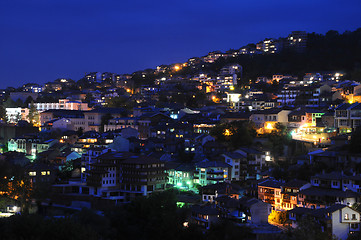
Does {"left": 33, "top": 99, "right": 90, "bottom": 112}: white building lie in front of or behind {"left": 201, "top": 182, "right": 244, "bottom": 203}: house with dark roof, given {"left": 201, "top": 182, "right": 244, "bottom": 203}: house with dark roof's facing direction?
behind

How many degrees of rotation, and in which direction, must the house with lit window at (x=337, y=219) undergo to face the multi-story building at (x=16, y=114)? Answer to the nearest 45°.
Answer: approximately 180°

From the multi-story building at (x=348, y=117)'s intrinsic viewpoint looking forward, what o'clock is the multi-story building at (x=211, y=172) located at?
the multi-story building at (x=211, y=172) is roughly at 2 o'clock from the multi-story building at (x=348, y=117).

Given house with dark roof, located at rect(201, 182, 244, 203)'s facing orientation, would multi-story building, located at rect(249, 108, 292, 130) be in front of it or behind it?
behind

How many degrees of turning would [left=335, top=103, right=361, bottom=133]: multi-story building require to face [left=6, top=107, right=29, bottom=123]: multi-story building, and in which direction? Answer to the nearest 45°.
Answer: approximately 90° to its right

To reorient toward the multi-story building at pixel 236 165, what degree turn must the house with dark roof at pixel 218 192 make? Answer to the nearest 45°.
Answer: approximately 180°

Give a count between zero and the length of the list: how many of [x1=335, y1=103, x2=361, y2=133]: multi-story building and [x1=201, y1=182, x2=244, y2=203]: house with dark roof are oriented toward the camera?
2

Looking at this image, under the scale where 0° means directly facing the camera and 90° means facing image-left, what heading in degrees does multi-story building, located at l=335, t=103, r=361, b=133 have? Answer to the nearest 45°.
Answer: approximately 0°

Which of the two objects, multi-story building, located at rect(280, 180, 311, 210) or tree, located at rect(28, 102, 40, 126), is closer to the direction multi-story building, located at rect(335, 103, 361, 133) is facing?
the multi-story building

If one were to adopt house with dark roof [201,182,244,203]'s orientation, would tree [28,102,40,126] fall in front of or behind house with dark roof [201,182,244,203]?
behind
